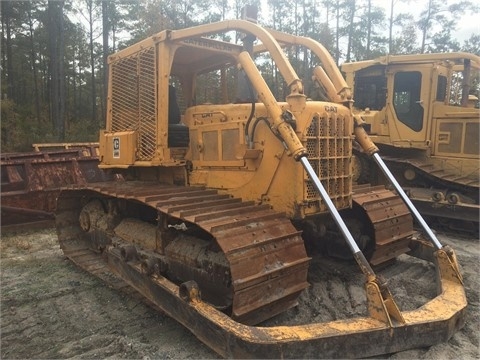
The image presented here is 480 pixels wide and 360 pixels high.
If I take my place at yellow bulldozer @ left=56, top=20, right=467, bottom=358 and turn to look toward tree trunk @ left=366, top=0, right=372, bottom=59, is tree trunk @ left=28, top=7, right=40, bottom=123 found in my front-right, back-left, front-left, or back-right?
front-left

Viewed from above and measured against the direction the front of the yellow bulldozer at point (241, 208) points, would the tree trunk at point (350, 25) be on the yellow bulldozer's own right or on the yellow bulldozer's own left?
on the yellow bulldozer's own left

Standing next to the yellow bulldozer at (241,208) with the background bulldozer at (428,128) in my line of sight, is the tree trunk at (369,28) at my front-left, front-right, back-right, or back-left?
front-left

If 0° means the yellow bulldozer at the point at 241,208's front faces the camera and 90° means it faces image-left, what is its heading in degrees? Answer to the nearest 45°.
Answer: approximately 315°

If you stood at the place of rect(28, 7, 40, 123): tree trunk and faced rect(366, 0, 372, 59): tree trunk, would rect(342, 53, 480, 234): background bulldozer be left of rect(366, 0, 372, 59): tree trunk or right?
right

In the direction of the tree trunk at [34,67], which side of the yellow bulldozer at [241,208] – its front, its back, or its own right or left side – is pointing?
back

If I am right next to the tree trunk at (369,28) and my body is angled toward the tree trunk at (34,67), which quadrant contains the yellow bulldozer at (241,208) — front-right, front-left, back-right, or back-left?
front-left

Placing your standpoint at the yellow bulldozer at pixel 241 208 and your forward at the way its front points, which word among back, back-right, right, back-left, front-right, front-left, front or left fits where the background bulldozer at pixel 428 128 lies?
left

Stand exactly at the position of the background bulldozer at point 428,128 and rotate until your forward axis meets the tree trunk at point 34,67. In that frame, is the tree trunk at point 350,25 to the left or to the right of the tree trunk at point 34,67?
right

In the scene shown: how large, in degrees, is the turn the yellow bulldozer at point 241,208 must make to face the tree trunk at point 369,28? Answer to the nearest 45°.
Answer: approximately 135° to its left
